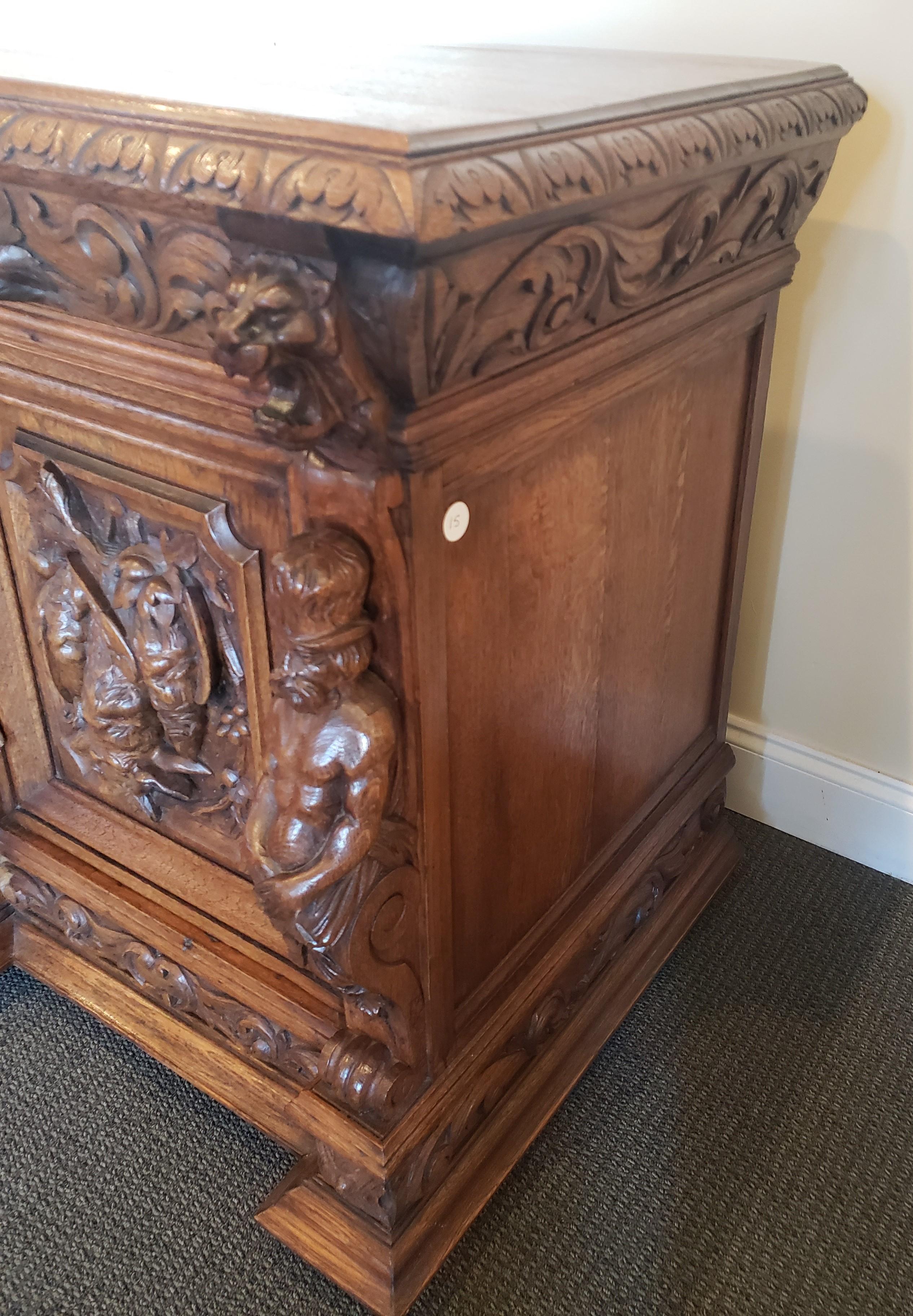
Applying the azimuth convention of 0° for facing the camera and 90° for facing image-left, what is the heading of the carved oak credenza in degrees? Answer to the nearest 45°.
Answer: approximately 45°
